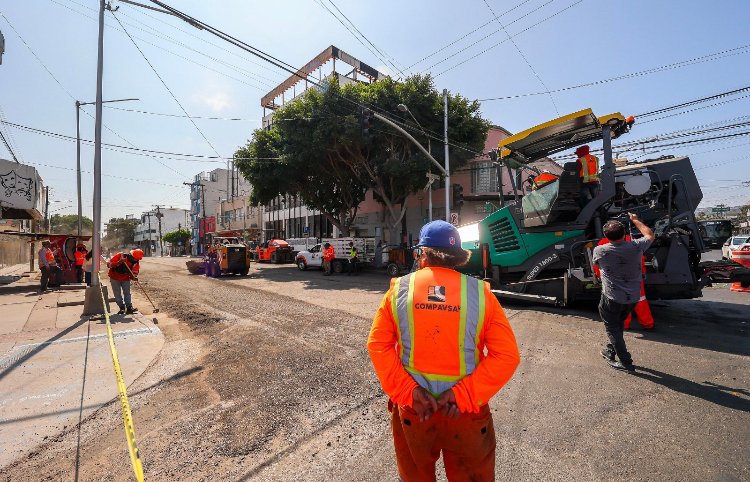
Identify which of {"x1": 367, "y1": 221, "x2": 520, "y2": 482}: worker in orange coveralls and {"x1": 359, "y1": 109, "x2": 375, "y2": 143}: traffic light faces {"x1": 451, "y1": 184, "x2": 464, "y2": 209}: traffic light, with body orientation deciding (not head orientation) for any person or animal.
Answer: the worker in orange coveralls

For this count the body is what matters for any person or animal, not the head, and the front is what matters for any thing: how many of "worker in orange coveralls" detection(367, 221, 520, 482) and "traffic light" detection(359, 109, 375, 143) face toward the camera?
1

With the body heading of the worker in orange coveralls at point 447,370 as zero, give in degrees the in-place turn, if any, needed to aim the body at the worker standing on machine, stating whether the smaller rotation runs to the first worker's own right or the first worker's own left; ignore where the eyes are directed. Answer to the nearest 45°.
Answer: approximately 45° to the first worker's own right

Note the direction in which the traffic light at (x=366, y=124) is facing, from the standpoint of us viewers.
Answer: facing the viewer

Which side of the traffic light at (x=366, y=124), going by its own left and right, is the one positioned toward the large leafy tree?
back

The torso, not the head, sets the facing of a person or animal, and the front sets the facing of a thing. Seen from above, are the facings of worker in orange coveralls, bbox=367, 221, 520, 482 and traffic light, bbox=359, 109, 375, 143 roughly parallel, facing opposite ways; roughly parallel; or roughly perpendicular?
roughly parallel, facing opposite ways

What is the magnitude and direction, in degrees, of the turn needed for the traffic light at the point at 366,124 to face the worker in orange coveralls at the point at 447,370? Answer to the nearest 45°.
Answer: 0° — it already faces them

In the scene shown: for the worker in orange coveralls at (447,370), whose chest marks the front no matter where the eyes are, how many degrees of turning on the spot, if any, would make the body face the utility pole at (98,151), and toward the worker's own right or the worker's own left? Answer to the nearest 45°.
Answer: approximately 45° to the worker's own left

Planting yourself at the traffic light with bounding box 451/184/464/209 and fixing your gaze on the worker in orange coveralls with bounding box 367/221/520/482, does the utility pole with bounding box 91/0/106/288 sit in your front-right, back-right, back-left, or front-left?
front-right

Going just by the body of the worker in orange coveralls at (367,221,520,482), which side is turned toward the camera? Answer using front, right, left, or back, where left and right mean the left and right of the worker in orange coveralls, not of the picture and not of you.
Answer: back

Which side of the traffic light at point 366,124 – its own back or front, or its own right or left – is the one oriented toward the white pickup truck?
back

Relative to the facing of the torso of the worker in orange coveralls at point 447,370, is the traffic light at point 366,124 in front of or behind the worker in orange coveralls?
in front
